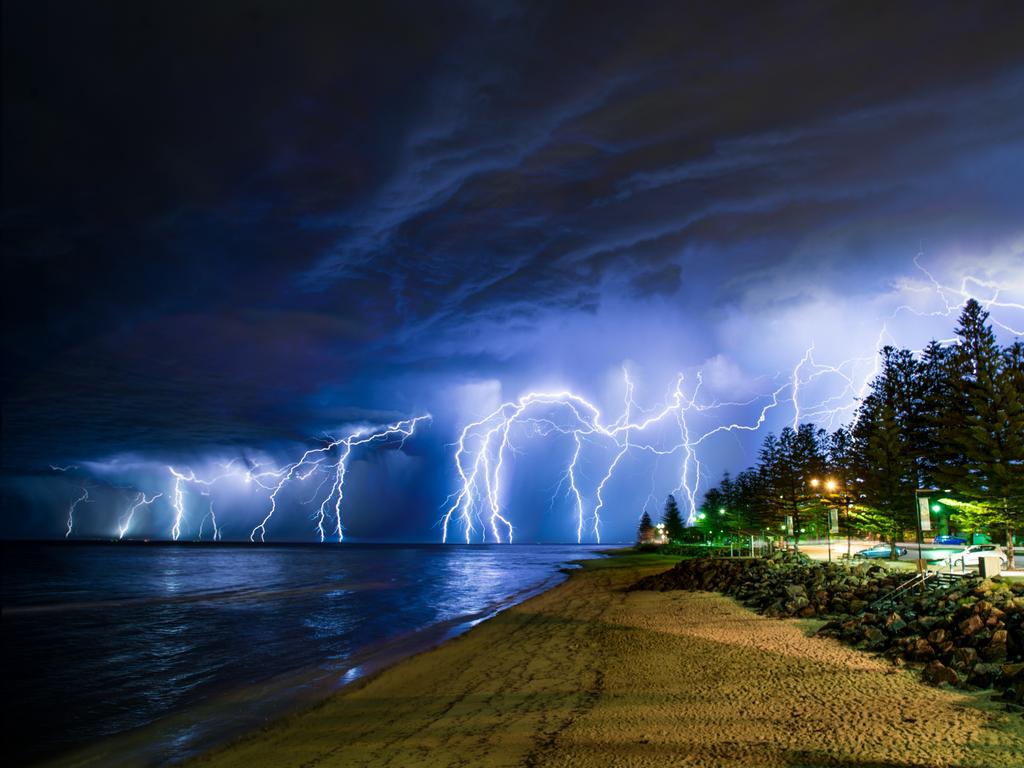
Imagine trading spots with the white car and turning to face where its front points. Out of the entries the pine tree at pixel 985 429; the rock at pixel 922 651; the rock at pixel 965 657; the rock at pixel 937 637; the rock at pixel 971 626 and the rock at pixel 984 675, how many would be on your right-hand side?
1

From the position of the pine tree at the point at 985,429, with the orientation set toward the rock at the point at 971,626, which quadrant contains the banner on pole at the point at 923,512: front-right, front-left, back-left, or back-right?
front-right

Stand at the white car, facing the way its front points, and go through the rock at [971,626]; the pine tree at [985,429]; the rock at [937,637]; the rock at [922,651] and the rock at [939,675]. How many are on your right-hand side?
1

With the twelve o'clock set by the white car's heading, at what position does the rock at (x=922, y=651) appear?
The rock is roughly at 9 o'clock from the white car.

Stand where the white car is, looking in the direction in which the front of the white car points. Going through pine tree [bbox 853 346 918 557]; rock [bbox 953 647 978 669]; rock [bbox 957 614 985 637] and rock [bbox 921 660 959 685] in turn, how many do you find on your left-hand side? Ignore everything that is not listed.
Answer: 3

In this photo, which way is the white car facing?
to the viewer's left

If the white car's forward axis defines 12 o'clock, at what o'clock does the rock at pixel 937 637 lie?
The rock is roughly at 9 o'clock from the white car.

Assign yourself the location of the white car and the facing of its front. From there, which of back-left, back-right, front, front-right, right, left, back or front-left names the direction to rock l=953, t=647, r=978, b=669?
left

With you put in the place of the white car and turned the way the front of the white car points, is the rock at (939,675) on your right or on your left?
on your left

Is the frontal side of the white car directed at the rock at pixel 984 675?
no

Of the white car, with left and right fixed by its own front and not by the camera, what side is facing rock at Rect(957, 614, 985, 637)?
left

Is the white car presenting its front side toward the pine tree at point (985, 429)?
no
